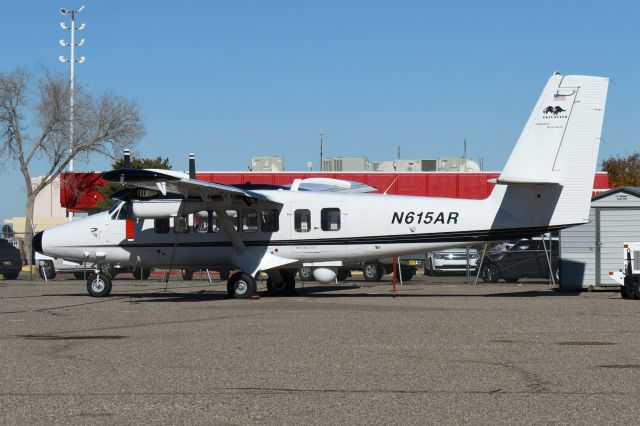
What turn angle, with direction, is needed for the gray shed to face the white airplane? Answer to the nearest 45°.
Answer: approximately 45° to its right

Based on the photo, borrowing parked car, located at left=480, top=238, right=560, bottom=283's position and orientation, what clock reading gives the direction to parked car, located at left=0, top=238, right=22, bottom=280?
parked car, located at left=0, top=238, right=22, bottom=280 is roughly at 12 o'clock from parked car, located at left=480, top=238, right=560, bottom=283.

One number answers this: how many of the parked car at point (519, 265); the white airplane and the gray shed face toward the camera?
1

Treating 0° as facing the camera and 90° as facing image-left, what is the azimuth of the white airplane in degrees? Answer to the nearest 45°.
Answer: approximately 90°

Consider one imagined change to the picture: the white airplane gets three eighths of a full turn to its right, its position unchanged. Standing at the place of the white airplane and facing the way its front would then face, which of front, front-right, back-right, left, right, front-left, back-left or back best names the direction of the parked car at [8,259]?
left

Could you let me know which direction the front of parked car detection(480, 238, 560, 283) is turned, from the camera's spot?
facing to the left of the viewer

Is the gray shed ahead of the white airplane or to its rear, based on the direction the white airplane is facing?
to the rear

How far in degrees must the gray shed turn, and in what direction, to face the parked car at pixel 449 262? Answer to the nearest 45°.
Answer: approximately 135° to its right

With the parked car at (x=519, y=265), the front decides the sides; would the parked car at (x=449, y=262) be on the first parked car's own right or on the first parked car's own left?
on the first parked car's own right

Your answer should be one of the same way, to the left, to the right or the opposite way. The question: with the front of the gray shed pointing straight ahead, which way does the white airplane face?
to the right

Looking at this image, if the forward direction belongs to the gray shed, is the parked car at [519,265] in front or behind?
behind

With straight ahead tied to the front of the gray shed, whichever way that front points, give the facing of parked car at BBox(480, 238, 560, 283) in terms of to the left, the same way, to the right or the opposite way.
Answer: to the right

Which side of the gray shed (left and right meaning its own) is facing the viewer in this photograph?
front
